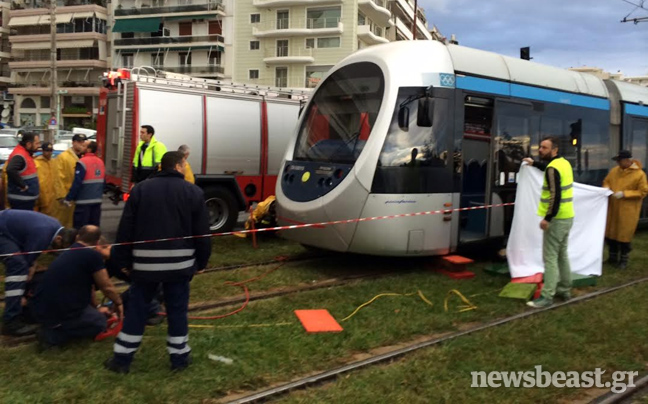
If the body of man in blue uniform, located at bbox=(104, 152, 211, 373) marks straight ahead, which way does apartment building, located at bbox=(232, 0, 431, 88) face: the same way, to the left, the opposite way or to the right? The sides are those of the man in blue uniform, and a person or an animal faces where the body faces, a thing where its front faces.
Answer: the opposite way

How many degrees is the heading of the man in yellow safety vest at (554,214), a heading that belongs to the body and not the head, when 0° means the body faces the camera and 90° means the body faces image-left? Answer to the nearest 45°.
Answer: approximately 90°

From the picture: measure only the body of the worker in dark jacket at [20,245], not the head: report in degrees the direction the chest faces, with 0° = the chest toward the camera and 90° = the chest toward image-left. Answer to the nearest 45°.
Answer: approximately 270°

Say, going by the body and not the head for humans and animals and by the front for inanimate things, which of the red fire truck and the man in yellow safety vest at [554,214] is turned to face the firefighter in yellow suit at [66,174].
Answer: the man in yellow safety vest

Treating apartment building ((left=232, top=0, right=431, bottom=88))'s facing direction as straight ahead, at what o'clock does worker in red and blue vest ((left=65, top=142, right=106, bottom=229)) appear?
The worker in red and blue vest is roughly at 12 o'clock from the apartment building.

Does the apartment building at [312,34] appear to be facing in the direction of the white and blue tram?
yes
